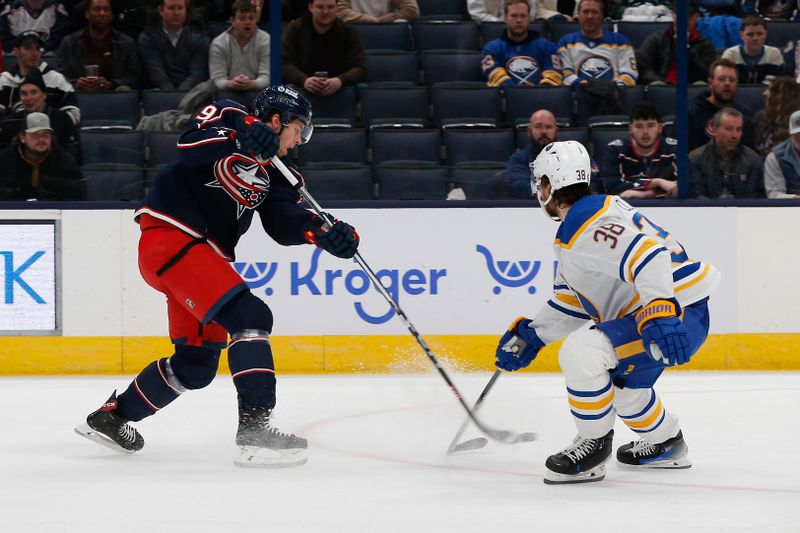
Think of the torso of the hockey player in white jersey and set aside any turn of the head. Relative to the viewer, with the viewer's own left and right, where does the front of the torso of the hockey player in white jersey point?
facing to the left of the viewer

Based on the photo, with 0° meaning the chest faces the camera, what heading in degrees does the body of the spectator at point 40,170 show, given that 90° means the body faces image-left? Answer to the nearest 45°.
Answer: approximately 0°

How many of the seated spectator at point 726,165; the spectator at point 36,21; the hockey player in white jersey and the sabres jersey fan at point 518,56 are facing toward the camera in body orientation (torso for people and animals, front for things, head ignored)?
3

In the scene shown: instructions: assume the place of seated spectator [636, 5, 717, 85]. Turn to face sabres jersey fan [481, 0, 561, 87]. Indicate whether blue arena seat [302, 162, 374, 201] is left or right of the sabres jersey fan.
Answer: left

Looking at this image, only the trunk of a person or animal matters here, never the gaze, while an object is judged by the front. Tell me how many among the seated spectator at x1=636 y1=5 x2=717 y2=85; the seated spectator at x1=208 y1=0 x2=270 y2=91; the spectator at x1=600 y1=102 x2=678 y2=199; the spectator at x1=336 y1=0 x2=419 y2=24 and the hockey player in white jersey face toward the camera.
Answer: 4

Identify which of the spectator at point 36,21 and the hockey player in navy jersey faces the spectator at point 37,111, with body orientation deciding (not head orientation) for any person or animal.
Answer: the spectator at point 36,21
